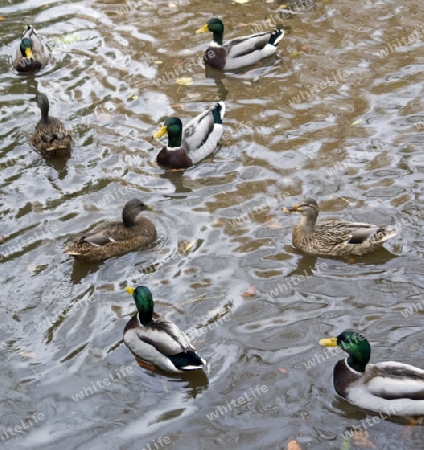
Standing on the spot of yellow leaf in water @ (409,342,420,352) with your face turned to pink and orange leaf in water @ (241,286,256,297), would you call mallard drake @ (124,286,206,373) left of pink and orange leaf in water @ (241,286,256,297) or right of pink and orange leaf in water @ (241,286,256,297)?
left

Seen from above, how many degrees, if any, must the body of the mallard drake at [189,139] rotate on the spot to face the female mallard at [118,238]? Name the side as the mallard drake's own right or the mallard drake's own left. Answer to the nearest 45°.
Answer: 0° — it already faces it

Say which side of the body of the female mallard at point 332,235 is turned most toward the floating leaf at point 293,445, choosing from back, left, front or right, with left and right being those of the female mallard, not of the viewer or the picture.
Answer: left

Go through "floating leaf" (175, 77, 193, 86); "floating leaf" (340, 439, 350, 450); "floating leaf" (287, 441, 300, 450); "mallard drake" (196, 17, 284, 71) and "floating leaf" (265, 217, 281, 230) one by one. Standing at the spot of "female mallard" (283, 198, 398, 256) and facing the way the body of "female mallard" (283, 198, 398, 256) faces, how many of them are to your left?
2

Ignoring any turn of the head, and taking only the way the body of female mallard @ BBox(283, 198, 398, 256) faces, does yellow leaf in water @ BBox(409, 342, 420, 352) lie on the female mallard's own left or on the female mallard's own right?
on the female mallard's own left

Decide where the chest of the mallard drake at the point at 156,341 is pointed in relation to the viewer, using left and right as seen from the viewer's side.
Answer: facing away from the viewer and to the left of the viewer

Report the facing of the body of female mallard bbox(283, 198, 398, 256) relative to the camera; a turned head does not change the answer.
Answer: to the viewer's left

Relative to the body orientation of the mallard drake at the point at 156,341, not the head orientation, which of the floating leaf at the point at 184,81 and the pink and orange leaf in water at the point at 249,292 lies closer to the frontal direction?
the floating leaf

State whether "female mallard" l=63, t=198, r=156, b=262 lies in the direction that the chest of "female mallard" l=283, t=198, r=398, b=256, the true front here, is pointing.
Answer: yes

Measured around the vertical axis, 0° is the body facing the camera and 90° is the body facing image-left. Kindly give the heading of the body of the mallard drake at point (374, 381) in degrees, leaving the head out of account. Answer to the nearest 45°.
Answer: approximately 90°
